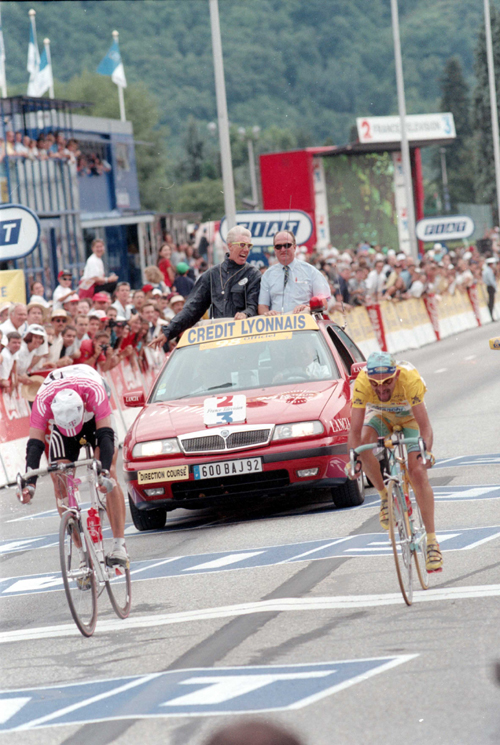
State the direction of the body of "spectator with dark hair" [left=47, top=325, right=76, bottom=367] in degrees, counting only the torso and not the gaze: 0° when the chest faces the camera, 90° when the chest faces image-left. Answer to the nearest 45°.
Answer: approximately 315°

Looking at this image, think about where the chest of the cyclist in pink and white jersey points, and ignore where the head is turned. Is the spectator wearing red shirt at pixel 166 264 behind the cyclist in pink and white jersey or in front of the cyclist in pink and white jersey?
behind

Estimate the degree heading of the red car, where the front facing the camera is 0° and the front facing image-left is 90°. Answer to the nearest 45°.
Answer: approximately 0°

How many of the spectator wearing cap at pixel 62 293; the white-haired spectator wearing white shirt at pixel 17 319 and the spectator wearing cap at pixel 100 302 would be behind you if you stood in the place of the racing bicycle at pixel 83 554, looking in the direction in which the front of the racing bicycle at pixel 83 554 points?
3
